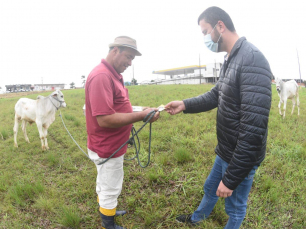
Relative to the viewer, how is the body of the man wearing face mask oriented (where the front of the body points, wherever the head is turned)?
to the viewer's left

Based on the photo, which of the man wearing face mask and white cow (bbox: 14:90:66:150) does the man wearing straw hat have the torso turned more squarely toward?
the man wearing face mask

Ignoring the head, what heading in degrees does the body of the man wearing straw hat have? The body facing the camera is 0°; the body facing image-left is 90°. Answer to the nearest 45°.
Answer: approximately 270°

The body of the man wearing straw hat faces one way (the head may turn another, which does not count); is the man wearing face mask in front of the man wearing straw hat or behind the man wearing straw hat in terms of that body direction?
in front

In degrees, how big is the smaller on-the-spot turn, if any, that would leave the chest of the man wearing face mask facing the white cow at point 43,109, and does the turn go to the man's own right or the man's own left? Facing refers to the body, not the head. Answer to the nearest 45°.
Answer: approximately 45° to the man's own right

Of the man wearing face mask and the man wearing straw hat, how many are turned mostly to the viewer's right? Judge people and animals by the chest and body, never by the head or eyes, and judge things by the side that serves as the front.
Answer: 1

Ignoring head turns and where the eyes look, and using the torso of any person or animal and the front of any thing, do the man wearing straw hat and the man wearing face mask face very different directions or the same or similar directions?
very different directions

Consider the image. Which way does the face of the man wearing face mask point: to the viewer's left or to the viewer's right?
to the viewer's left
